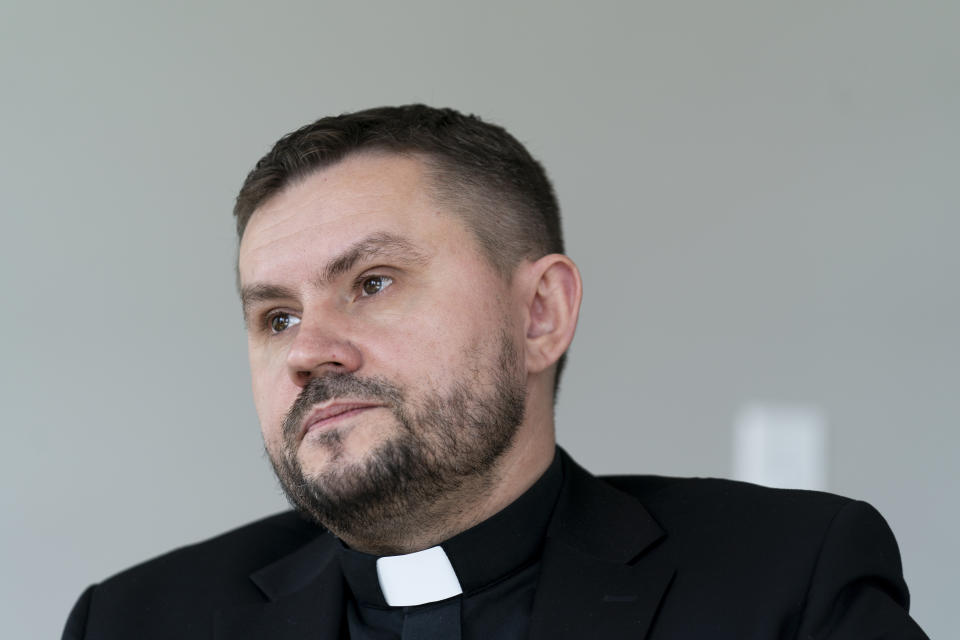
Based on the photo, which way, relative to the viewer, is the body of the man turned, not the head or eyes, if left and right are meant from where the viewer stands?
facing the viewer and to the left of the viewer

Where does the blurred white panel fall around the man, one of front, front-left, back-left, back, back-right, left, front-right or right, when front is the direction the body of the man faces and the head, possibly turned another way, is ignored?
back

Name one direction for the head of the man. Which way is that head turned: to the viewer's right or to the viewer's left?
to the viewer's left
